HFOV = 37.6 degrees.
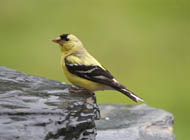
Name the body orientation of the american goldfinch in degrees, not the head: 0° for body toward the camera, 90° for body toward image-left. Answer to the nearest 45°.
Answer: approximately 90°
